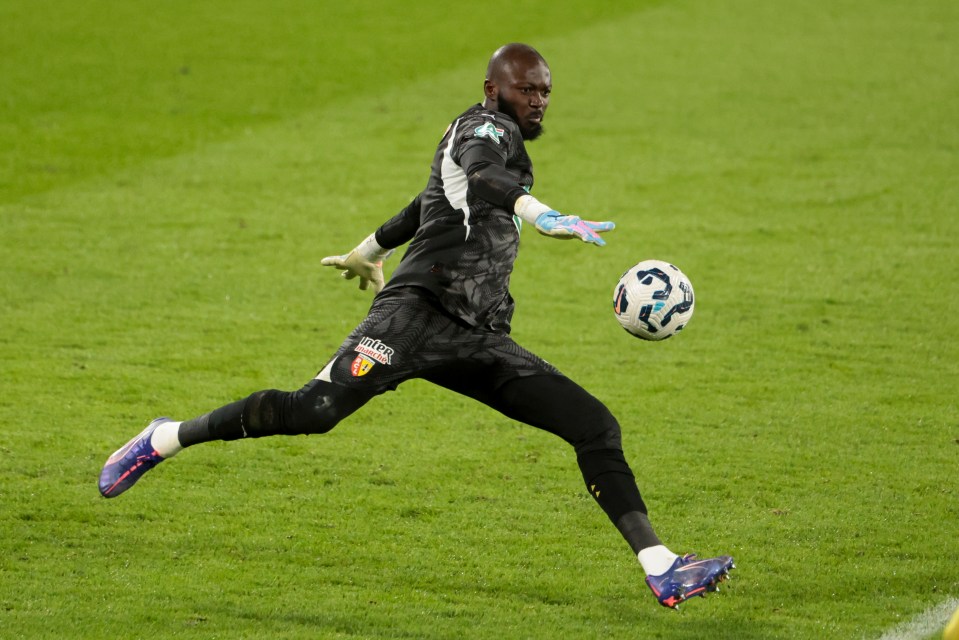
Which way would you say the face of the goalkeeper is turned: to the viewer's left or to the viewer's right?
to the viewer's right

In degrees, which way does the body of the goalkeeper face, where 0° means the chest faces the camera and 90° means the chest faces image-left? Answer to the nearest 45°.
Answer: approximately 270°

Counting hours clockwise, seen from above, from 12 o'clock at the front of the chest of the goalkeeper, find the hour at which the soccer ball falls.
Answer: The soccer ball is roughly at 12 o'clock from the goalkeeper.
